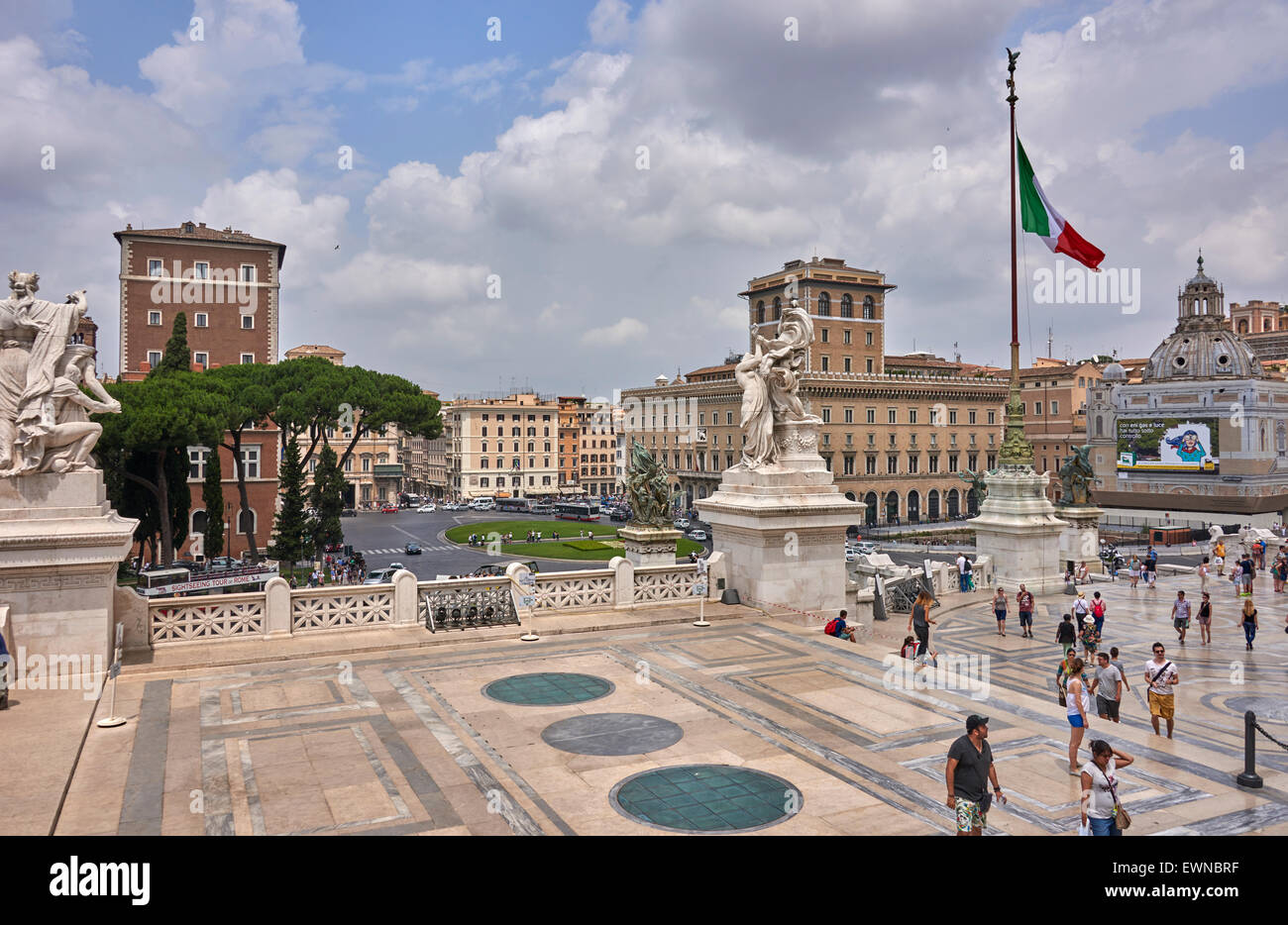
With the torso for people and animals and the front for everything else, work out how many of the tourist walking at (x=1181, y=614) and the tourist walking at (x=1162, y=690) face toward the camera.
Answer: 2

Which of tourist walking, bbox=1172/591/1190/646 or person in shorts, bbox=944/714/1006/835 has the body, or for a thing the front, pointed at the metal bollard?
the tourist walking

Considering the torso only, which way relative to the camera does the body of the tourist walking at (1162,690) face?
toward the camera

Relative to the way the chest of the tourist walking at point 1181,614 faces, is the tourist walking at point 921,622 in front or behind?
in front

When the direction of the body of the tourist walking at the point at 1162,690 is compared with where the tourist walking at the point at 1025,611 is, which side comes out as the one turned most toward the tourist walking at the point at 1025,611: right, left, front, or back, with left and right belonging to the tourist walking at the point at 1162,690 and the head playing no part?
back

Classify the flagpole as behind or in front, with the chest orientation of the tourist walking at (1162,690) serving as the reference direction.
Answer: behind

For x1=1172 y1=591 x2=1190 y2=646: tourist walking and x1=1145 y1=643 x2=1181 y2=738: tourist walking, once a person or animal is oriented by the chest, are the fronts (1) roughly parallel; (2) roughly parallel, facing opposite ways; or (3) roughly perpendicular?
roughly parallel

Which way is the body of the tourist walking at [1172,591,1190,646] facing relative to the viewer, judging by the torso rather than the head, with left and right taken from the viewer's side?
facing the viewer

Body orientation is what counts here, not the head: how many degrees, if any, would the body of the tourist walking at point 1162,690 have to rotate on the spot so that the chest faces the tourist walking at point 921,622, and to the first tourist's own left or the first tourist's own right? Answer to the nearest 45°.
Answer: approximately 135° to the first tourist's own right

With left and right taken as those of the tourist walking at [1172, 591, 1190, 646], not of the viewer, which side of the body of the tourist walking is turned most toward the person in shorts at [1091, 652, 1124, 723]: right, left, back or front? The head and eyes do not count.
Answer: front

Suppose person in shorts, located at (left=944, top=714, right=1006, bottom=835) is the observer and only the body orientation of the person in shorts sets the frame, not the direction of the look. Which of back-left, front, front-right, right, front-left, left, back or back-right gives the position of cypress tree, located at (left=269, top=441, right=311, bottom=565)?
back

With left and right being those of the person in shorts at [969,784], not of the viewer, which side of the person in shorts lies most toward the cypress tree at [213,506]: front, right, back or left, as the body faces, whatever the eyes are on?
back

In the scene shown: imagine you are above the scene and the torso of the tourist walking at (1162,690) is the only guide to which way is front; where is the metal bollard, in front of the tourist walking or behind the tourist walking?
in front

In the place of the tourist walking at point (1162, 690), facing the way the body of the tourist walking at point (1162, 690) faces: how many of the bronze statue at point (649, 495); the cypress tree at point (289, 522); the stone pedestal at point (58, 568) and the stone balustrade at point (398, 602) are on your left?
0

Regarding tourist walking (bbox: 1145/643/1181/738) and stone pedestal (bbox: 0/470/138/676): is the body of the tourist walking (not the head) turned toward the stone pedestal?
no

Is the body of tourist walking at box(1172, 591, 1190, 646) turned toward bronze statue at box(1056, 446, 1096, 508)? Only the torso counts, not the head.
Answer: no
